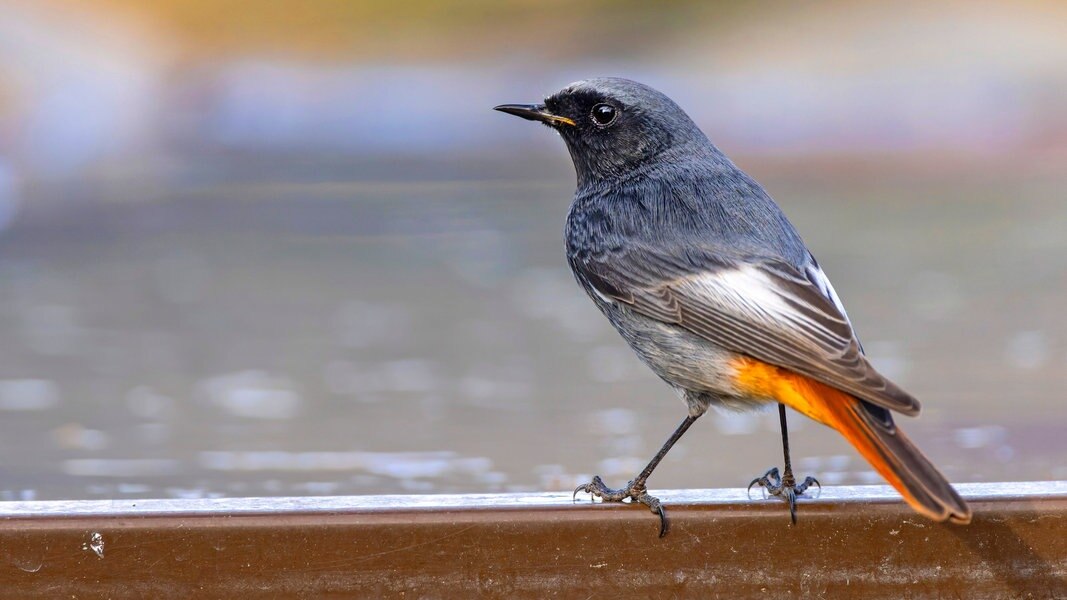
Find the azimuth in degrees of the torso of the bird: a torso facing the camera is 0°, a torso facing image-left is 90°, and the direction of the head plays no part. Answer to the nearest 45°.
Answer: approximately 90°
